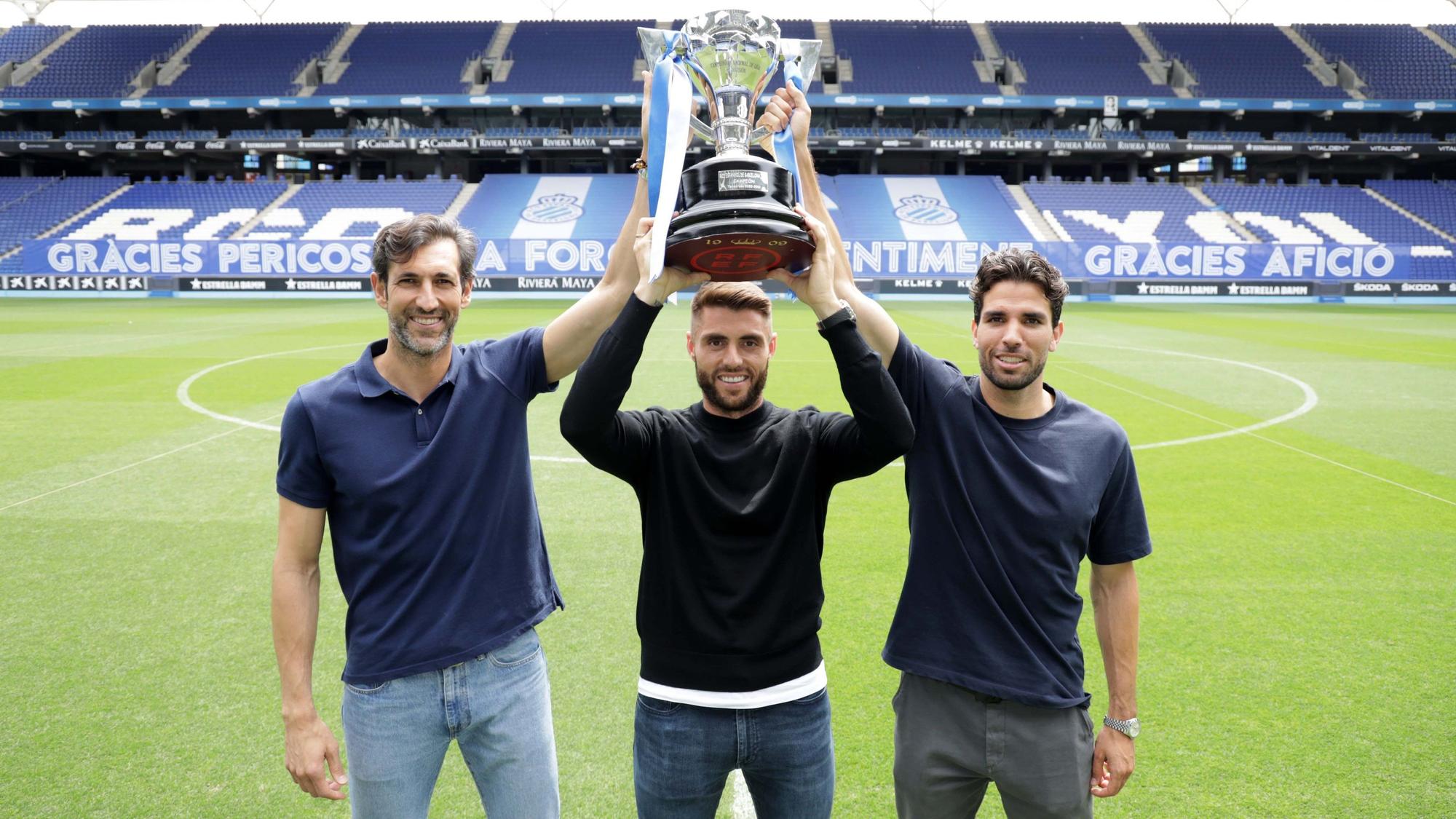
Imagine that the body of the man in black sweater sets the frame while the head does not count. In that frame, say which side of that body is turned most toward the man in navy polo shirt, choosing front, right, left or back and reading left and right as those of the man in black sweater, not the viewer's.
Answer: right

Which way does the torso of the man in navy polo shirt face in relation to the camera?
toward the camera

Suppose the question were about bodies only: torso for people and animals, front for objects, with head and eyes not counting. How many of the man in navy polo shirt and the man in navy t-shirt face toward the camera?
2

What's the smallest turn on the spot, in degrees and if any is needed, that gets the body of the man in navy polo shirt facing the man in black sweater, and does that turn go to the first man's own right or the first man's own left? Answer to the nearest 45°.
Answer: approximately 90° to the first man's own left

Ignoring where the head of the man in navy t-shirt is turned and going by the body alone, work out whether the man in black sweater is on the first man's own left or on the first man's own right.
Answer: on the first man's own right

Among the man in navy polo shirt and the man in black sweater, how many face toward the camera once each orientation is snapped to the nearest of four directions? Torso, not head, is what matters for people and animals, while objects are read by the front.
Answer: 2

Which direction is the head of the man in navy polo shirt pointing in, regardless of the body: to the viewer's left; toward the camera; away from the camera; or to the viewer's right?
toward the camera

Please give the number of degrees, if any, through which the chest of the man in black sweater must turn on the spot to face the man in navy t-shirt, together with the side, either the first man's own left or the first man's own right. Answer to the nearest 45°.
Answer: approximately 90° to the first man's own left

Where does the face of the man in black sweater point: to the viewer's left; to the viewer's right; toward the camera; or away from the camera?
toward the camera

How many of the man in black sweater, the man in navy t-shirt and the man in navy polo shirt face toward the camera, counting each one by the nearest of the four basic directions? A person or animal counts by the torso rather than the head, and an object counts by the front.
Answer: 3
